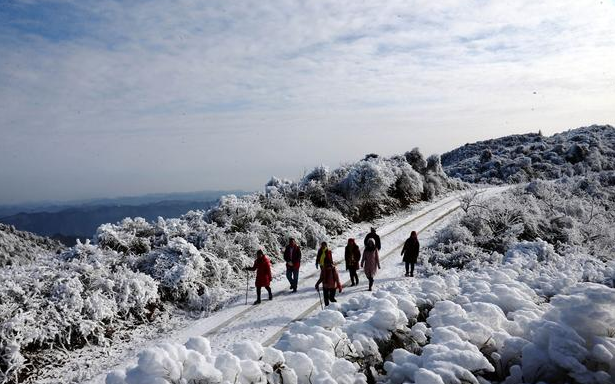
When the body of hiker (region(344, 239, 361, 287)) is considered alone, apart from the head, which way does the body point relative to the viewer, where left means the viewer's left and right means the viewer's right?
facing the viewer and to the left of the viewer

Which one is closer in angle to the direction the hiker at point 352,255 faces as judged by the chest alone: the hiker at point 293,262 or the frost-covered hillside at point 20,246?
the hiker

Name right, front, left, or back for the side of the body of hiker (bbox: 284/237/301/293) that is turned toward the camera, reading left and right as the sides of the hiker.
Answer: front

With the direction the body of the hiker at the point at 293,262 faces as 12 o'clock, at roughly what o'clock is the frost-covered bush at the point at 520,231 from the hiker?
The frost-covered bush is roughly at 8 o'clock from the hiker.

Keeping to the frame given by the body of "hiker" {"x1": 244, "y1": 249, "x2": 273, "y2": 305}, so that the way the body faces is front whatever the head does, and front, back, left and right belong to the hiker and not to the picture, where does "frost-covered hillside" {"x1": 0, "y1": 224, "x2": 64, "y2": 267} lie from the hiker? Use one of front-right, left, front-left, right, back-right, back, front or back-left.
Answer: right

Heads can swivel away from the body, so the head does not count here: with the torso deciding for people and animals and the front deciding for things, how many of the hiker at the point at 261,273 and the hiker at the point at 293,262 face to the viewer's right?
0

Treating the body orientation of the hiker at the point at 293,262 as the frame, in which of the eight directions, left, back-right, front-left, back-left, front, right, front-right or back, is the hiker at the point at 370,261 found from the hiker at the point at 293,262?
left

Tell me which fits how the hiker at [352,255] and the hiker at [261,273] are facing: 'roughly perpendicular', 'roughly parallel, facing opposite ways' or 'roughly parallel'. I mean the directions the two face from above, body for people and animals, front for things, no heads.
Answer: roughly parallel

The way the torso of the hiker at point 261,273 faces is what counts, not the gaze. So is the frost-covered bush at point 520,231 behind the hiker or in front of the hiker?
behind

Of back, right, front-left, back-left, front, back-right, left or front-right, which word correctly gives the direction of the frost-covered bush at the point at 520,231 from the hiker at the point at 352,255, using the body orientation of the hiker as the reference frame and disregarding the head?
back

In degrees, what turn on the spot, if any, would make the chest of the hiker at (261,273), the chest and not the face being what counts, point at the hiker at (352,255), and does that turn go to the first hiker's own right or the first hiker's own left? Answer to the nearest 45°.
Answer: approximately 135° to the first hiker's own left

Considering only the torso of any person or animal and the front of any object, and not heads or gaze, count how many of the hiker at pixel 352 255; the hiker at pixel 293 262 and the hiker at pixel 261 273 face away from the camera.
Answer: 0
